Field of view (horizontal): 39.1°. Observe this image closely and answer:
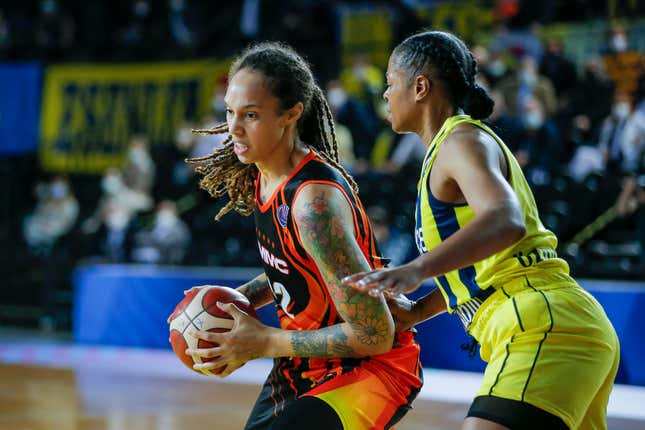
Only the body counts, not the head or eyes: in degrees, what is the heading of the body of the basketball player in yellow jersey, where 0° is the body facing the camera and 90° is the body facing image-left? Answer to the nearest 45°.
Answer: approximately 90°

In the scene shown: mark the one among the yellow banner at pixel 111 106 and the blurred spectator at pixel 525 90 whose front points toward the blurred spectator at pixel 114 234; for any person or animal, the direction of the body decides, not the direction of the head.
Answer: the yellow banner

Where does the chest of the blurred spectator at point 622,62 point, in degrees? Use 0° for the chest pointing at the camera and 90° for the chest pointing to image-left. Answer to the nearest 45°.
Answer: approximately 0°

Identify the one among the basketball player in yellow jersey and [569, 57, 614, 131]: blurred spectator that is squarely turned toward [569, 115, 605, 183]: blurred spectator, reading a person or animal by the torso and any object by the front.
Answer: [569, 57, 614, 131]: blurred spectator

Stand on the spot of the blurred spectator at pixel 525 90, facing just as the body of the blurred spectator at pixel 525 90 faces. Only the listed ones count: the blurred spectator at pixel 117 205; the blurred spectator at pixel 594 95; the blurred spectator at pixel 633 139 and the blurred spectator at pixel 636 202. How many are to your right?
1

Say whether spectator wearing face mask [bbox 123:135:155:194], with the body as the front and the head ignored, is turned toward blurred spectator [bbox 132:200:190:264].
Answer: yes

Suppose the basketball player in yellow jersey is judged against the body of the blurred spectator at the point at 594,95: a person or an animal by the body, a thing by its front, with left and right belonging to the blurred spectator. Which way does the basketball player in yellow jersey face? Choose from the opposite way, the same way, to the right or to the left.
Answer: to the right

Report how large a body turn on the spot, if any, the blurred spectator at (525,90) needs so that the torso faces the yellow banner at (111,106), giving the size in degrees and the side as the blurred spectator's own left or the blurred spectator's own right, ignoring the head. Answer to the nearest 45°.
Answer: approximately 135° to the blurred spectator's own right

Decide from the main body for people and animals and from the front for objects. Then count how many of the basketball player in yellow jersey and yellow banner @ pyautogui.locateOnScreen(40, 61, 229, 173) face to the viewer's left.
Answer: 1

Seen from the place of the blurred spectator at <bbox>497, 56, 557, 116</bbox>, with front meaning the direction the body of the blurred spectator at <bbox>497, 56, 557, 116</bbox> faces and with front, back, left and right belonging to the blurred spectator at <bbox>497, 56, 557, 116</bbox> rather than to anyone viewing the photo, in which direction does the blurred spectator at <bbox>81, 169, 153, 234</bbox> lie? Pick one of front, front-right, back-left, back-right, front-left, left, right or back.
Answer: right

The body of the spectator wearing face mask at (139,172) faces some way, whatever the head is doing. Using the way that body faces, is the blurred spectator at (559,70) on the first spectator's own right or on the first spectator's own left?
on the first spectator's own left

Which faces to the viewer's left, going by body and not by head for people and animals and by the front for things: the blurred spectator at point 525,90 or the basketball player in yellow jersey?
the basketball player in yellow jersey
